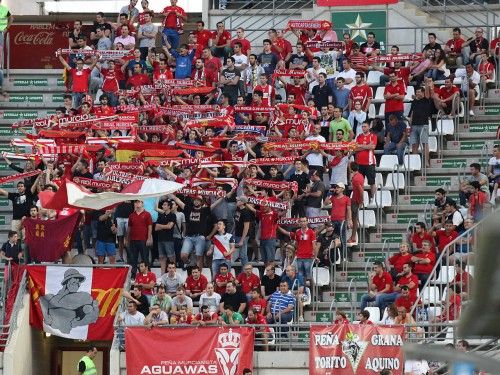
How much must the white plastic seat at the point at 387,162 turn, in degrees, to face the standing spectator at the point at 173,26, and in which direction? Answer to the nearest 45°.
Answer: approximately 90° to its right

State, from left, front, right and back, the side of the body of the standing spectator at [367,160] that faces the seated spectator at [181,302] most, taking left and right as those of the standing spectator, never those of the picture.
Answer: front

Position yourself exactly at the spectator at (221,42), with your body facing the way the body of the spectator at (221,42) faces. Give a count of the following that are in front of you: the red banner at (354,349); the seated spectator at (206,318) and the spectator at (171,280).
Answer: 3

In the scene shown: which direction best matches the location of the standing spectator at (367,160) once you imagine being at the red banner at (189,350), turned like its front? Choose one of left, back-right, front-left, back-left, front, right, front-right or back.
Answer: back-left

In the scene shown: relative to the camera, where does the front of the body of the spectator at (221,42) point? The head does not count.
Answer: toward the camera

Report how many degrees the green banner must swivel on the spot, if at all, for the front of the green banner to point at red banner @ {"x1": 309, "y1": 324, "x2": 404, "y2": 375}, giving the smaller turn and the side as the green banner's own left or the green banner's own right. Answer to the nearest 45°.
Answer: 0° — it already faces it

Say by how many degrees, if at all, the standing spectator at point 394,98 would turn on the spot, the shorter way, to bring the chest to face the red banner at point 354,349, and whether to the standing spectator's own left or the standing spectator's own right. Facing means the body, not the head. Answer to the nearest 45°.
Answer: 0° — they already face it

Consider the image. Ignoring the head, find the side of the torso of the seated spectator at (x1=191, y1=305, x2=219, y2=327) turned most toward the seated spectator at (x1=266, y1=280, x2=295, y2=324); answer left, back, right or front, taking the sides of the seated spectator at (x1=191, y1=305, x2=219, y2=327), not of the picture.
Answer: left

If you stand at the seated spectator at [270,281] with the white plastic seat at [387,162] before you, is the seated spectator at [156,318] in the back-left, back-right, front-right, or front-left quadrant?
back-left

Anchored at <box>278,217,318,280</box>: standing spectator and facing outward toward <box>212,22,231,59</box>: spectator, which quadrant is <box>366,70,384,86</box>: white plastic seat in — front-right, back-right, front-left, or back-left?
front-right

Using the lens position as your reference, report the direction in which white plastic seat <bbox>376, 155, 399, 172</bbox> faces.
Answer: facing the viewer and to the left of the viewer

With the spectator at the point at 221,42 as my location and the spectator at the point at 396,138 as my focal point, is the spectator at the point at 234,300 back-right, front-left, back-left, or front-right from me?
front-right

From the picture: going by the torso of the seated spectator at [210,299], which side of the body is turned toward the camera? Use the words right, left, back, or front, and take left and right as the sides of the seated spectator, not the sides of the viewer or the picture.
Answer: front

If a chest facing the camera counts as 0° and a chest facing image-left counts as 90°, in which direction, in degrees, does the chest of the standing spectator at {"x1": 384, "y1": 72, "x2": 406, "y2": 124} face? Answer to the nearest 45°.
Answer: approximately 0°

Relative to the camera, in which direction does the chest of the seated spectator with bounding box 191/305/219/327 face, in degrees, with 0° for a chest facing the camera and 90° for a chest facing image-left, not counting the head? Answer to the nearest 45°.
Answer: approximately 0°

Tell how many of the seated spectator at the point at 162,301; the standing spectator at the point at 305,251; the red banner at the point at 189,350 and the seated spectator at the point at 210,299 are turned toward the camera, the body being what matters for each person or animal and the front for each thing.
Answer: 4

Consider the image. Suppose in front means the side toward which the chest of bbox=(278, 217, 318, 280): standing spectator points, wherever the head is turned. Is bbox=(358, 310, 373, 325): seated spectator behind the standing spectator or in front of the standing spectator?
in front

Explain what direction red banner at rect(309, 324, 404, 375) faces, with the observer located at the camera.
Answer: facing the viewer
